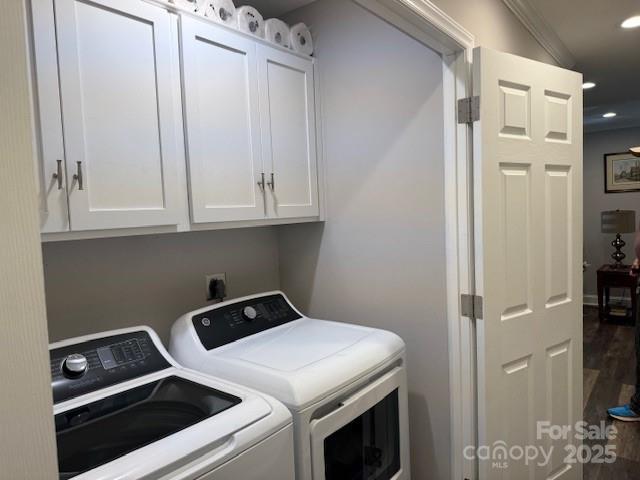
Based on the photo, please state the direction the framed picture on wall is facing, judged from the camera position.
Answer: facing the viewer

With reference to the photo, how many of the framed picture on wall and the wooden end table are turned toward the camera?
2

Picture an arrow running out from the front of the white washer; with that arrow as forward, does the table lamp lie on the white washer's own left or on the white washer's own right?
on the white washer's own left

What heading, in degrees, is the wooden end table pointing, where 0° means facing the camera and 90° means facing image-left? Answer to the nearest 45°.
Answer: approximately 0°

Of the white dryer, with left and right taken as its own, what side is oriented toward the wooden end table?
left

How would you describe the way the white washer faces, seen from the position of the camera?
facing the viewer and to the right of the viewer

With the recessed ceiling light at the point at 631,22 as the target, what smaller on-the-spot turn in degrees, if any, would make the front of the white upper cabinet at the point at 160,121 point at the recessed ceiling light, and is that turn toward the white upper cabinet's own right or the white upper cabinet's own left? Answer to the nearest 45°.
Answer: approximately 45° to the white upper cabinet's own left

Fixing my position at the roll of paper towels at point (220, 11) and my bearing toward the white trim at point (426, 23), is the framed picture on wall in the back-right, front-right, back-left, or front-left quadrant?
front-left

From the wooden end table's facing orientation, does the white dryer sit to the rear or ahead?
ahead
